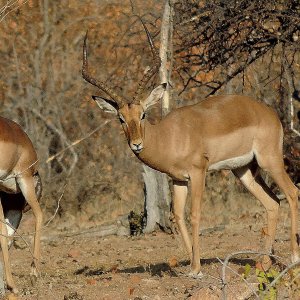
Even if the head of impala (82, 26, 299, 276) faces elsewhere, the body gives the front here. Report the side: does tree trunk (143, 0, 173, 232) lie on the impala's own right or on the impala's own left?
on the impala's own right

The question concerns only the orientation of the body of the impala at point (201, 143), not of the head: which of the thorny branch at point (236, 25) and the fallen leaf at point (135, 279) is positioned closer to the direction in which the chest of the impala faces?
the fallen leaf

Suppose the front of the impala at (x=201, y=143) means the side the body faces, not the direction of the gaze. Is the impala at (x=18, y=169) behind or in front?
in front

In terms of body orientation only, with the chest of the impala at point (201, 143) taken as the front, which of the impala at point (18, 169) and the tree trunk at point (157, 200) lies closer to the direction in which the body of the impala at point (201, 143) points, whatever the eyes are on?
the impala

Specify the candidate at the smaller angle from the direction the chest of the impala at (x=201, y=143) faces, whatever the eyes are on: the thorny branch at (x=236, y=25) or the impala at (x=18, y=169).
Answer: the impala

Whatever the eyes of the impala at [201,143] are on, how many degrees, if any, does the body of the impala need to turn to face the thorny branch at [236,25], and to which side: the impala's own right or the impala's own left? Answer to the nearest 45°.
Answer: approximately 135° to the impala's own right

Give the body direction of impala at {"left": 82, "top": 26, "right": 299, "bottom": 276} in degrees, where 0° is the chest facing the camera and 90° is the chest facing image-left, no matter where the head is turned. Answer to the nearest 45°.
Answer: approximately 45°

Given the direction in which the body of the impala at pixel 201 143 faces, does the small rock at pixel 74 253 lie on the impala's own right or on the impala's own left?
on the impala's own right

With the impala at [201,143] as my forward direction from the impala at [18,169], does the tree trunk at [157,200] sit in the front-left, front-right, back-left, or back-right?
front-left

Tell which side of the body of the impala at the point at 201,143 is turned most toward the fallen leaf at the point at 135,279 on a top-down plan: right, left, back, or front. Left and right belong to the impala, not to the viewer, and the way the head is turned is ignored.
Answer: front
